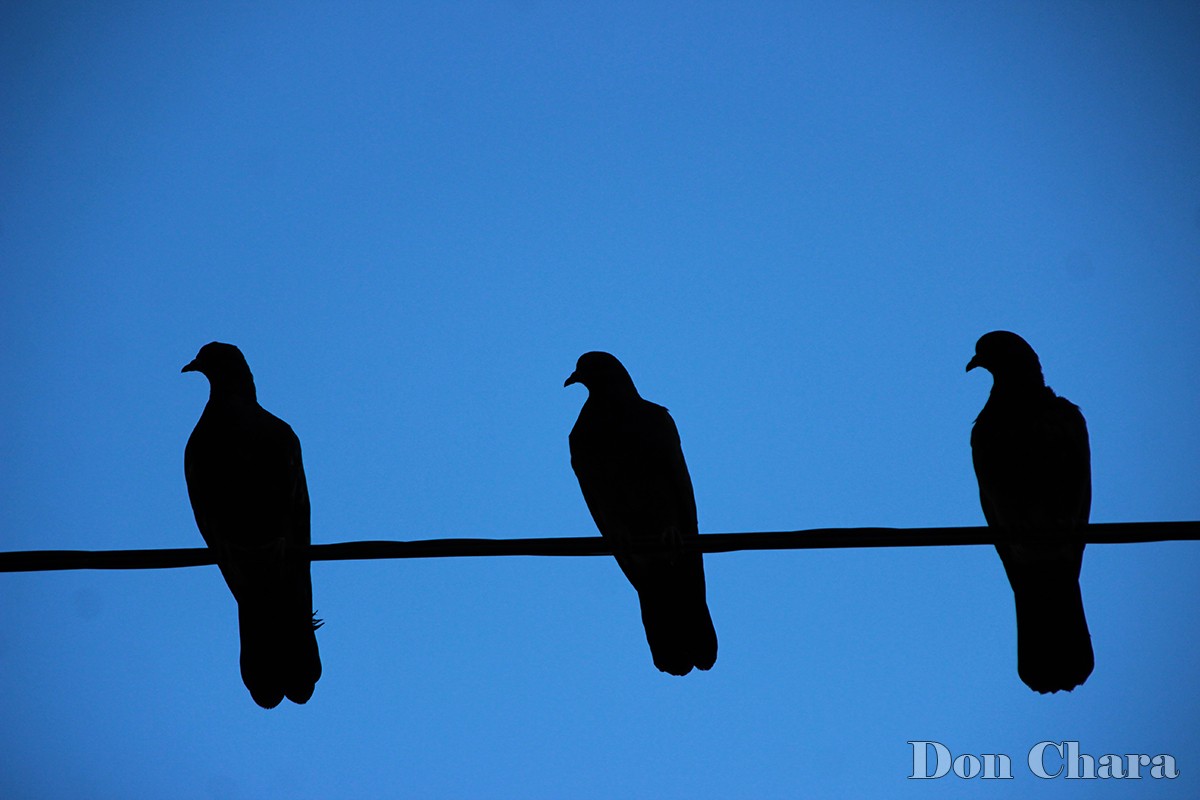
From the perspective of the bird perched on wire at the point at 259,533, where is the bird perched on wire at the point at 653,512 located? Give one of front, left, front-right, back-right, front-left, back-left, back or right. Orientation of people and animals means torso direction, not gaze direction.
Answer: back-right

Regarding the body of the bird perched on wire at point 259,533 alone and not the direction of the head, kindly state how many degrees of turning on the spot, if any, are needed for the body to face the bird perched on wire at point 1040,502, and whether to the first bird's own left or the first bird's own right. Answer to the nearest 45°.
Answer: approximately 135° to the first bird's own right

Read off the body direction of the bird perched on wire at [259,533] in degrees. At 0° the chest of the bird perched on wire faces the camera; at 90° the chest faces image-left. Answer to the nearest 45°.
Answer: approximately 135°

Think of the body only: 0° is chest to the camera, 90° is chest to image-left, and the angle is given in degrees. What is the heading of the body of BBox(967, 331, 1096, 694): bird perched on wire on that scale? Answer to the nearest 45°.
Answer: approximately 135°

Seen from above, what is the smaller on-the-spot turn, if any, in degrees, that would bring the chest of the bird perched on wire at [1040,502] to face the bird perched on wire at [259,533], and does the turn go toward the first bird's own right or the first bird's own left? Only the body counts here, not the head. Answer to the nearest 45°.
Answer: approximately 45° to the first bird's own left
